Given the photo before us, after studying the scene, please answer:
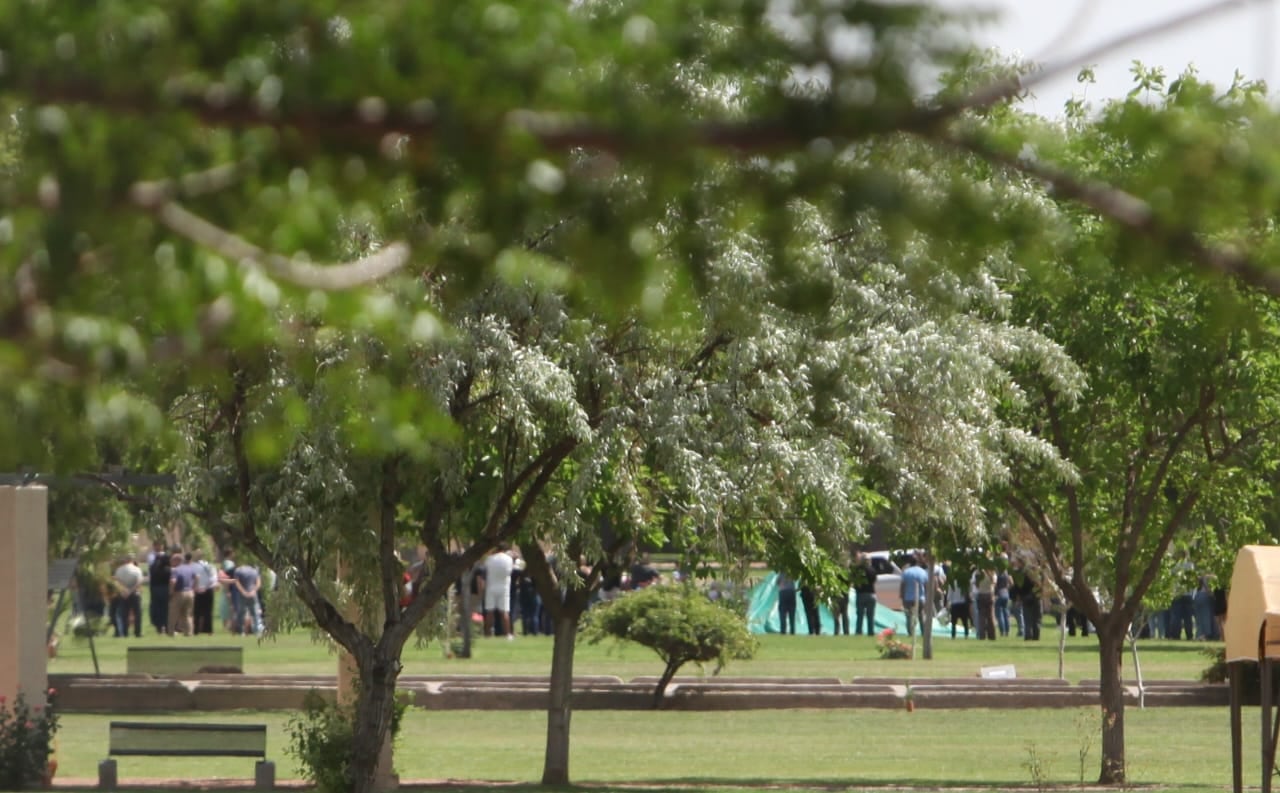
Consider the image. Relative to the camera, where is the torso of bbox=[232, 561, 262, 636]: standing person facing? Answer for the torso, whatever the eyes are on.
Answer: away from the camera

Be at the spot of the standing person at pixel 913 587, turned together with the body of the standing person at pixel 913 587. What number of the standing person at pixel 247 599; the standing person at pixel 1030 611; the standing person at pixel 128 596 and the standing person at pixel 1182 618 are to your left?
2

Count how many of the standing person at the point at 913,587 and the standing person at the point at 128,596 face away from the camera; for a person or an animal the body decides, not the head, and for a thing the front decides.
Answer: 2

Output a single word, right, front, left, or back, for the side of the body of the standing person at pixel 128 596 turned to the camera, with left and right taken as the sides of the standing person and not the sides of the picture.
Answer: back

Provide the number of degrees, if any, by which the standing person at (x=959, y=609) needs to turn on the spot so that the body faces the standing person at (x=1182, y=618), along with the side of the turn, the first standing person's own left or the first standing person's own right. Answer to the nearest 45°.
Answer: approximately 90° to the first standing person's own right

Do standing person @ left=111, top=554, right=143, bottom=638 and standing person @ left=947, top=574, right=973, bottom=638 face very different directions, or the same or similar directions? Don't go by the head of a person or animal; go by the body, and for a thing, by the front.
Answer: same or similar directions

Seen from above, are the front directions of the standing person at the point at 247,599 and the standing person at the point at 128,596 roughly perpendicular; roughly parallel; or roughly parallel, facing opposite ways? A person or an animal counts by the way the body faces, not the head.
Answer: roughly parallel

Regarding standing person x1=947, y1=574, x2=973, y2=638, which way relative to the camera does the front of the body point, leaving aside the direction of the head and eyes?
away from the camera
